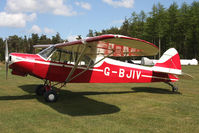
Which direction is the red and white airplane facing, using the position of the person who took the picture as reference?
facing to the left of the viewer
